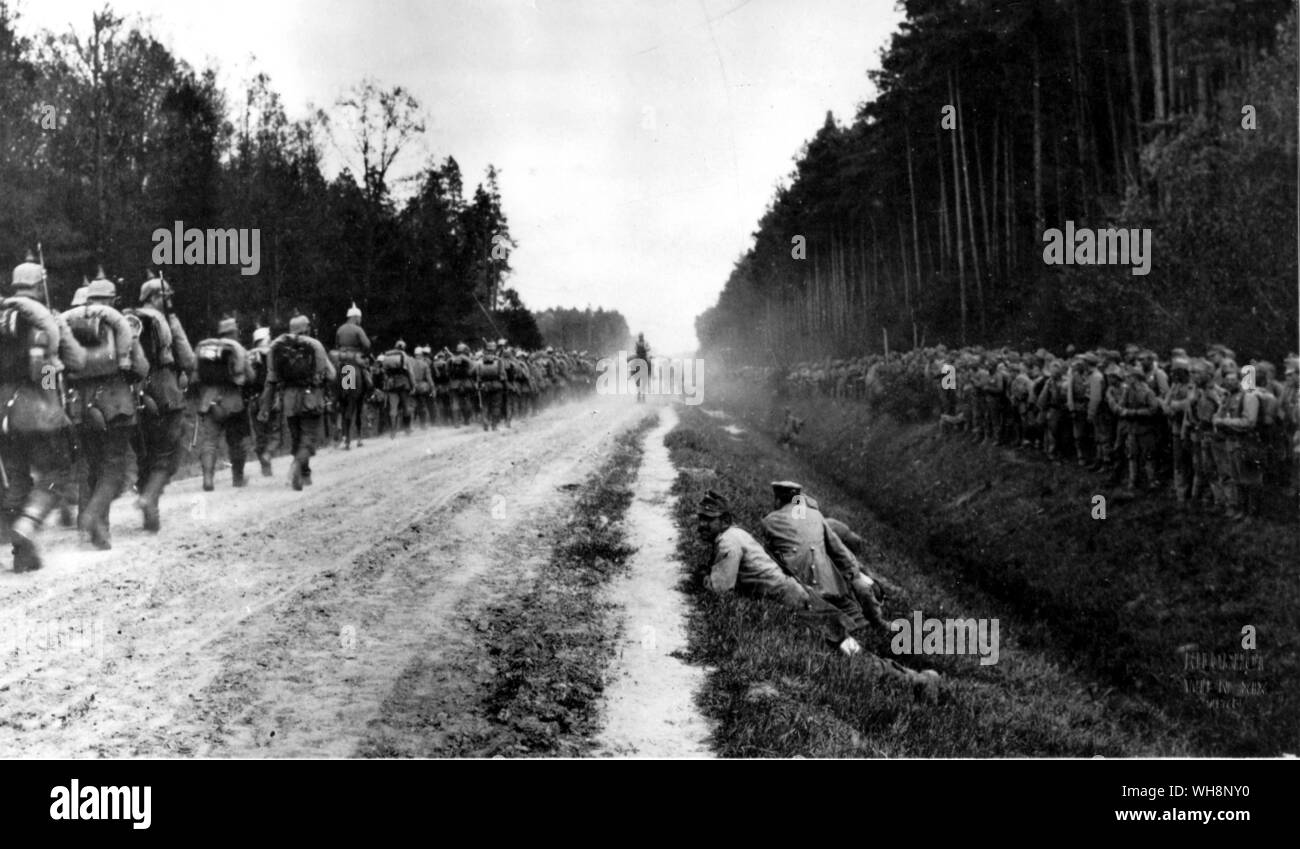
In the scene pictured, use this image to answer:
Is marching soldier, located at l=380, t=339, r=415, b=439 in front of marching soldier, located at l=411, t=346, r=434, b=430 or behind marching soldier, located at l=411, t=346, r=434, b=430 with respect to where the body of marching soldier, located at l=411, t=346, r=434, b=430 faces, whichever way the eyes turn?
behind

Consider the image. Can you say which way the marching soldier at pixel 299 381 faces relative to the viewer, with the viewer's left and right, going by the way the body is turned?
facing away from the viewer

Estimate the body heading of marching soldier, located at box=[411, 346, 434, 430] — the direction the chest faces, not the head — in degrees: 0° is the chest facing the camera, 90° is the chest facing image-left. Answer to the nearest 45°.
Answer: approximately 180°

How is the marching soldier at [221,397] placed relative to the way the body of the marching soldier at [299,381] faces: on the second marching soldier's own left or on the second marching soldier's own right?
on the second marching soldier's own left

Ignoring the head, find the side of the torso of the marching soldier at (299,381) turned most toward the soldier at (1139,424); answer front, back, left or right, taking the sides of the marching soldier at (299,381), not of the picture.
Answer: right

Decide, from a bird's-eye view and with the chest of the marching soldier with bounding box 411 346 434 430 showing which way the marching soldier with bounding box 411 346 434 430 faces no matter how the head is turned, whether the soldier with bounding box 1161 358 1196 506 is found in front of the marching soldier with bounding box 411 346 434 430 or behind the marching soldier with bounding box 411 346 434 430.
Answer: behind

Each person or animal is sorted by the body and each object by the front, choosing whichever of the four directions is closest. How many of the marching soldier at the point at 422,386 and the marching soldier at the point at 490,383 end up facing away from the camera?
2

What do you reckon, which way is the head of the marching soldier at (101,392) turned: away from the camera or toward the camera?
away from the camera

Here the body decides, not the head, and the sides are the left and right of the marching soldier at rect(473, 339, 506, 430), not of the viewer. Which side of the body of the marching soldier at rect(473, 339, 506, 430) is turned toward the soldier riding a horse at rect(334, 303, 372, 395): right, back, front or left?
back

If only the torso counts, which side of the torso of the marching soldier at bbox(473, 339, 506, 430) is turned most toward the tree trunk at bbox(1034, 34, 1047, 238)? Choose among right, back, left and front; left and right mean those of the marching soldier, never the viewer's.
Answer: right

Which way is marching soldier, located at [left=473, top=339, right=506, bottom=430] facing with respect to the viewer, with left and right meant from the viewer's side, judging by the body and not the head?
facing away from the viewer

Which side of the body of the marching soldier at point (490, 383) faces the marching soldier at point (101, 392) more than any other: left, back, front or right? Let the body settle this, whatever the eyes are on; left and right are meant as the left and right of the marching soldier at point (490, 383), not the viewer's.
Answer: back
